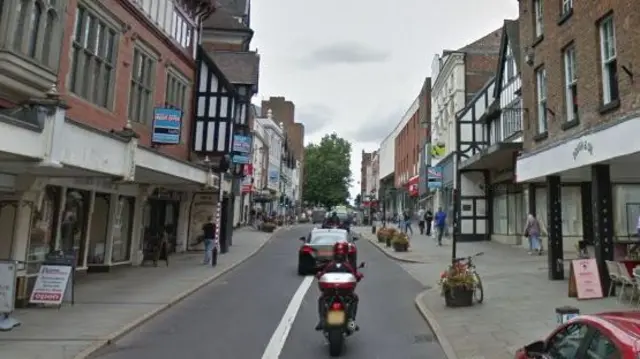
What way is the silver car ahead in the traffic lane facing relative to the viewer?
away from the camera

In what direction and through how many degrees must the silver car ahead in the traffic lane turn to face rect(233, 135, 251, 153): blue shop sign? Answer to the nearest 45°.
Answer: approximately 45° to its left

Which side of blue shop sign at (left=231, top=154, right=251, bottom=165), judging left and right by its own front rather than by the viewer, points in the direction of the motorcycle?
front

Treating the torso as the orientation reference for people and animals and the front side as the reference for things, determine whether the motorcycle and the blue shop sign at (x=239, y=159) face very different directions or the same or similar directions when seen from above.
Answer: very different directions

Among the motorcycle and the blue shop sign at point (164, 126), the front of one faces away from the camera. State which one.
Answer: the motorcycle

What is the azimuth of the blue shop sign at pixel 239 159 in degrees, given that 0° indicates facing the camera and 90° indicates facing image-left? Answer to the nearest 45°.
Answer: approximately 0°

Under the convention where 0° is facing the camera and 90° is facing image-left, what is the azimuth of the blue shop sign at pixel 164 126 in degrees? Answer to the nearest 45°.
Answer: approximately 0°

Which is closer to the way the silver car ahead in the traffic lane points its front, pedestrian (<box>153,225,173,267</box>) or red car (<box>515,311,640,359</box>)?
the pedestrian

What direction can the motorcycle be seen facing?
away from the camera
